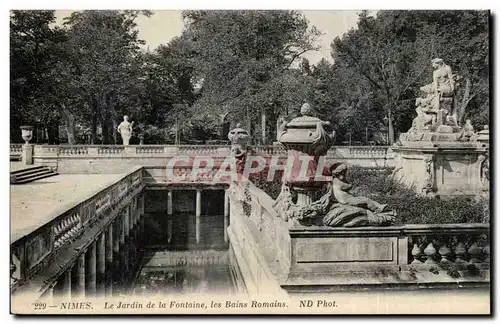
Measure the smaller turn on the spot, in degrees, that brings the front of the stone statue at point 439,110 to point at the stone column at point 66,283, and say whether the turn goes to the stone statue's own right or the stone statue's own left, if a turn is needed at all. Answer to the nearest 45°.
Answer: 0° — it already faces it

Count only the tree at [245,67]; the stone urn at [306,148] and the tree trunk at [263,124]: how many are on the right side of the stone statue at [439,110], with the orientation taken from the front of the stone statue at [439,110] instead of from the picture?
2

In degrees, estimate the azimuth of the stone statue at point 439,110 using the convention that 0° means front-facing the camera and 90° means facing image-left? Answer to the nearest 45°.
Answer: approximately 45°

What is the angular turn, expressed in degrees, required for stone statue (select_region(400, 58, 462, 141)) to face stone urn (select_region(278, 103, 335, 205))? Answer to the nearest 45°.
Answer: approximately 45° to its left

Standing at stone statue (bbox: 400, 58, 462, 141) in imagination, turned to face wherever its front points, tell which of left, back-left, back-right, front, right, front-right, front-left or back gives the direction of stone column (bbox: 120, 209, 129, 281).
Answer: front-right

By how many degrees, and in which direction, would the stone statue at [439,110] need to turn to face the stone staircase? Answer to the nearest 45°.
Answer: approximately 45° to its right

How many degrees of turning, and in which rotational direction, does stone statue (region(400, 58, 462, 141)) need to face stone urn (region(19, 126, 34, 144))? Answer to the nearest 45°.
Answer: approximately 45° to its right

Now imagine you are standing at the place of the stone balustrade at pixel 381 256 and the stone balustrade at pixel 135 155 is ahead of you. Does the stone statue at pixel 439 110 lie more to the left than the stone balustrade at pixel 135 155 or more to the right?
right

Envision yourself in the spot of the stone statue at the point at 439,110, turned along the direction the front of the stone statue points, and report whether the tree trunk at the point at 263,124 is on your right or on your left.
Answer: on your right

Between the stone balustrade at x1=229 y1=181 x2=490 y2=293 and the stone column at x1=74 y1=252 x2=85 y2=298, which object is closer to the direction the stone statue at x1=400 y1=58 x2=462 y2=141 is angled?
the stone column

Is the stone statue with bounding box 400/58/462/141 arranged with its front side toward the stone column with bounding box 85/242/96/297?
yes
